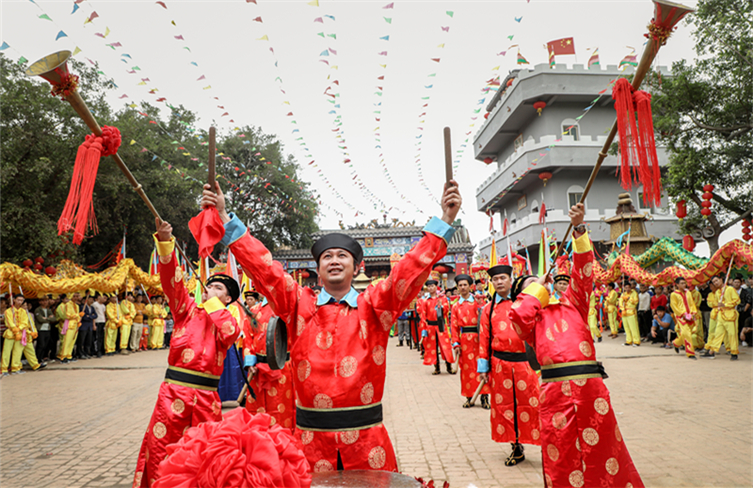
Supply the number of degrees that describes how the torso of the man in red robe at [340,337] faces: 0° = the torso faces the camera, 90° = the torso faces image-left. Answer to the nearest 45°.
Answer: approximately 0°

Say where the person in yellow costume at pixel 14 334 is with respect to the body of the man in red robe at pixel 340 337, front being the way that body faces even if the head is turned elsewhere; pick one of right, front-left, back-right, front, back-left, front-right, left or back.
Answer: back-right

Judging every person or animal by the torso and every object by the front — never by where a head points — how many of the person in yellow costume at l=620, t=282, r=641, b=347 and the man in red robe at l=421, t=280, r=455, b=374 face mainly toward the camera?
2

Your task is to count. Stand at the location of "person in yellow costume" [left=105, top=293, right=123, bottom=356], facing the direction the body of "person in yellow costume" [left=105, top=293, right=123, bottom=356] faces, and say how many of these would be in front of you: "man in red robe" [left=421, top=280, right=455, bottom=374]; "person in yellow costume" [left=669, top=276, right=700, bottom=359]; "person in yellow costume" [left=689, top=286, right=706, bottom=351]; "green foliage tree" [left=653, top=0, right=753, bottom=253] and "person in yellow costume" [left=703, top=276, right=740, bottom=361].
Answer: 5

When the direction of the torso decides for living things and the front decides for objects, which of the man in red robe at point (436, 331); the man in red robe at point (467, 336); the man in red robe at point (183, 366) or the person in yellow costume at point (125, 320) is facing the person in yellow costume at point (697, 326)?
the person in yellow costume at point (125, 320)

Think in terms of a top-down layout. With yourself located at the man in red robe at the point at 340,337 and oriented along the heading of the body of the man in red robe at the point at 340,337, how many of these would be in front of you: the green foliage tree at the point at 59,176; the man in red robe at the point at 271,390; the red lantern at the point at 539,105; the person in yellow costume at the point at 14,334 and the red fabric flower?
1

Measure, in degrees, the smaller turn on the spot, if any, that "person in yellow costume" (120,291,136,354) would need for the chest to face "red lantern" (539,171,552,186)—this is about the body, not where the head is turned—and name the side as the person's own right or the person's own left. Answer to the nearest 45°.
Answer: approximately 45° to the person's own left

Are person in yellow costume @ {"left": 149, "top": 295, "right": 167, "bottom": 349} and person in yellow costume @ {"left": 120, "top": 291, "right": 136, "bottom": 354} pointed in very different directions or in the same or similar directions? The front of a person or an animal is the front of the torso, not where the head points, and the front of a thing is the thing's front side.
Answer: same or similar directions

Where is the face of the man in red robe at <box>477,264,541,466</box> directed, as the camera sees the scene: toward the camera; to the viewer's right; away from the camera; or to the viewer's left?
toward the camera

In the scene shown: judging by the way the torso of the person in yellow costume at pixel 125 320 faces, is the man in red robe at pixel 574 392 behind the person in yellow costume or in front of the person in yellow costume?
in front

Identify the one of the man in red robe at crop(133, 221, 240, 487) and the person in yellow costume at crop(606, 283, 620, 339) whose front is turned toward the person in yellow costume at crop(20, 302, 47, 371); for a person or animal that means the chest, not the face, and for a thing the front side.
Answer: the person in yellow costume at crop(606, 283, 620, 339)

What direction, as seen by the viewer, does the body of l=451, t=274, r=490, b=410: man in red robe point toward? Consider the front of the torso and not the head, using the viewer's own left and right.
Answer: facing the viewer

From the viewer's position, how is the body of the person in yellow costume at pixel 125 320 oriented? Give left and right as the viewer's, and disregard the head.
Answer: facing the viewer and to the right of the viewer

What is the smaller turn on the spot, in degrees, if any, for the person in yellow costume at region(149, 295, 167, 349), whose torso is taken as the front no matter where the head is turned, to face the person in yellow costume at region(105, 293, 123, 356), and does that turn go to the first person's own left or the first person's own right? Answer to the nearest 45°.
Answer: approximately 90° to the first person's own right

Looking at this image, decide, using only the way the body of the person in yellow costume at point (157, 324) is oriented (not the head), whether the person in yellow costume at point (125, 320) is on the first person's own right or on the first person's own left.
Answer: on the first person's own right
